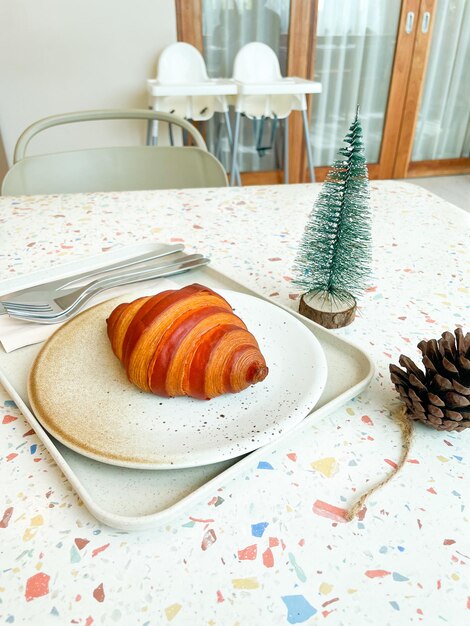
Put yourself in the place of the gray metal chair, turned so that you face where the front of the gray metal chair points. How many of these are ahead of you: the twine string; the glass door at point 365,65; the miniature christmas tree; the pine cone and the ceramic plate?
4

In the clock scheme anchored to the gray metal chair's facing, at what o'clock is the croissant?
The croissant is roughly at 12 o'clock from the gray metal chair.

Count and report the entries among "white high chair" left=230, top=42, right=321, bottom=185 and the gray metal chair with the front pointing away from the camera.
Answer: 0

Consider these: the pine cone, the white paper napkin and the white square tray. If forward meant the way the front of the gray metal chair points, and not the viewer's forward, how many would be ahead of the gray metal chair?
3

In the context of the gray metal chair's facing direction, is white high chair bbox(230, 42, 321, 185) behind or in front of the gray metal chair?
behind

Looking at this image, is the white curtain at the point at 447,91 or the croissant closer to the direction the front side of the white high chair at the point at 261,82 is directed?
the croissant

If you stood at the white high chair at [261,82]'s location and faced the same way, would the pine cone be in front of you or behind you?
in front

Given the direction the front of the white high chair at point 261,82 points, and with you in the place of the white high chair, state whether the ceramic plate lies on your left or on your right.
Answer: on your right

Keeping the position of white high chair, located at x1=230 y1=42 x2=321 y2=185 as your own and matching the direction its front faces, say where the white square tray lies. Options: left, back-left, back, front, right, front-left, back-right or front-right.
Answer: front-right

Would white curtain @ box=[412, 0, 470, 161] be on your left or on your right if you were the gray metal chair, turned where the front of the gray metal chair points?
on your left

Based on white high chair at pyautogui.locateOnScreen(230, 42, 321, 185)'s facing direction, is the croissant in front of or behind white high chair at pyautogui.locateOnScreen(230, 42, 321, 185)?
in front

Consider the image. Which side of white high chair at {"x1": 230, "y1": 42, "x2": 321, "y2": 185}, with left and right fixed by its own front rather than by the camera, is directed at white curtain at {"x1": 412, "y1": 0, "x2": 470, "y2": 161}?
left

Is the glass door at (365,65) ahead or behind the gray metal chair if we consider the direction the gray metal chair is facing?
behind

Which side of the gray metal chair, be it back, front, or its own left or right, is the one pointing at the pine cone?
front

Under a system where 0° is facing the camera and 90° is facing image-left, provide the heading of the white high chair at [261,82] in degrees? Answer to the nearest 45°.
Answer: approximately 315°

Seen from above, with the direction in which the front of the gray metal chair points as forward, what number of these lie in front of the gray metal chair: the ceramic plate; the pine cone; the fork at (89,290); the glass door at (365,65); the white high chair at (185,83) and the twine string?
4

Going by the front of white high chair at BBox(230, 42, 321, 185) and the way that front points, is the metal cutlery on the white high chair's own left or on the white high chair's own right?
on the white high chair's own right

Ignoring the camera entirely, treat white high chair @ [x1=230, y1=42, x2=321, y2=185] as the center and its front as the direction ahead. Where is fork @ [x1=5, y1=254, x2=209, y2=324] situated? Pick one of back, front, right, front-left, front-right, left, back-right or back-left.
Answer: front-right
